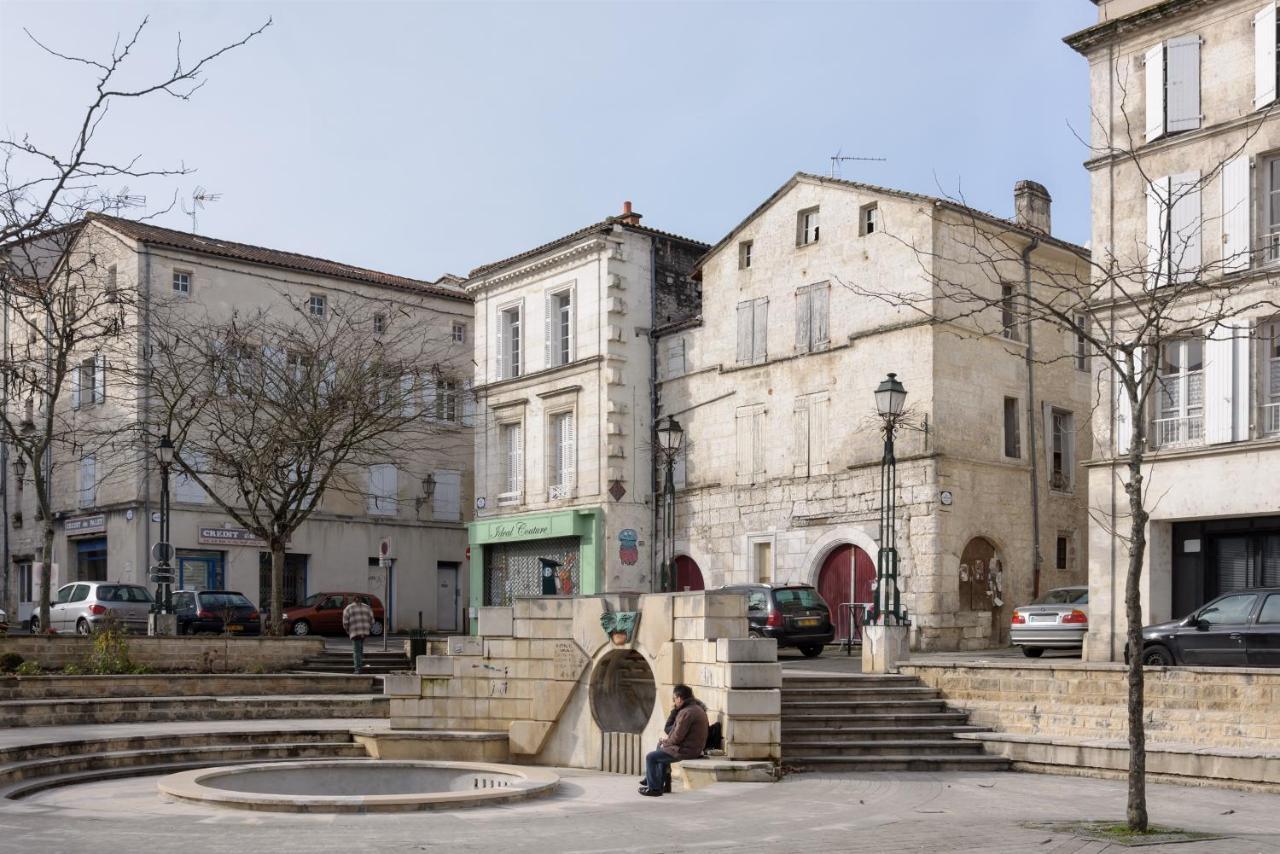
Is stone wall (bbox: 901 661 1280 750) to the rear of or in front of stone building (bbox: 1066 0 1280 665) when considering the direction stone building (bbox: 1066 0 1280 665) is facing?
in front

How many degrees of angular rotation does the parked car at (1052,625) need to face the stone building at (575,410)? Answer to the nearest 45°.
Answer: approximately 90° to its left

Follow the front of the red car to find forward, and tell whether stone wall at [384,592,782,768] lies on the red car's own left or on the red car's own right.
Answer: on the red car's own left

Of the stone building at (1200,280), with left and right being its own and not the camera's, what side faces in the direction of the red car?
right

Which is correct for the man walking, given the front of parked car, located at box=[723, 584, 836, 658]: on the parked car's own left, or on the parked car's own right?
on the parked car's own left

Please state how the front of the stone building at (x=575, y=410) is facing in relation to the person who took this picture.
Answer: facing the viewer and to the left of the viewer

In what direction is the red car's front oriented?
to the viewer's left

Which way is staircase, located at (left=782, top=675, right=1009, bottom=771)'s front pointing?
toward the camera

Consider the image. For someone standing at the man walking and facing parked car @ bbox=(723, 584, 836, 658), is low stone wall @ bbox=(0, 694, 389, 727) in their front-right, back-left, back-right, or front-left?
back-right

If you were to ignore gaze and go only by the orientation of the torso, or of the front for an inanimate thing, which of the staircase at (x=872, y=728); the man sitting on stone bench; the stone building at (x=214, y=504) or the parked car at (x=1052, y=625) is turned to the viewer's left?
the man sitting on stone bench

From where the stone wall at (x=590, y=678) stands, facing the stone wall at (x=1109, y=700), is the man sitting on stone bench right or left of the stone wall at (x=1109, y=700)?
right

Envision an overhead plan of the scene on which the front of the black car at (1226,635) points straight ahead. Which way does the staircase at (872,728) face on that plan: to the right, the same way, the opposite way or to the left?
to the left
